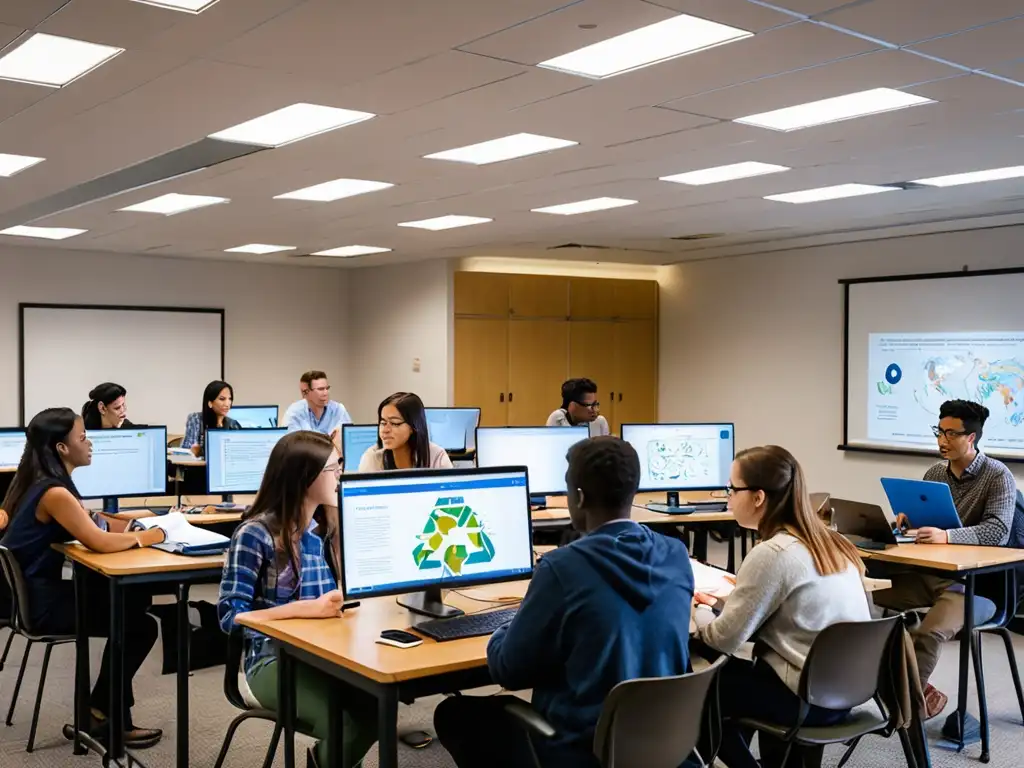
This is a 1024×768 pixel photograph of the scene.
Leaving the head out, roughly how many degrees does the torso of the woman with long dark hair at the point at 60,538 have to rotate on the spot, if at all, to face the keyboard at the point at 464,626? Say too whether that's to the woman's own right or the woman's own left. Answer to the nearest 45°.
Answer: approximately 45° to the woman's own right

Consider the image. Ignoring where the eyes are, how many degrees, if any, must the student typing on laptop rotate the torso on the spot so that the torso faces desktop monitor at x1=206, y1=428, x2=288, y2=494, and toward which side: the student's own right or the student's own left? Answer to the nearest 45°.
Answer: approximately 45° to the student's own right

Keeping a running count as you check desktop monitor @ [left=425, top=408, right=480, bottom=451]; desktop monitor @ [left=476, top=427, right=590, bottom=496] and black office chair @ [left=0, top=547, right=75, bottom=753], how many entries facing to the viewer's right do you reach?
1

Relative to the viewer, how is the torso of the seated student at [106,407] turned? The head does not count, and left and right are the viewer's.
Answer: facing the viewer and to the right of the viewer

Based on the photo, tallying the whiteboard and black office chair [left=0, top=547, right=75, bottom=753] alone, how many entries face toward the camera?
1

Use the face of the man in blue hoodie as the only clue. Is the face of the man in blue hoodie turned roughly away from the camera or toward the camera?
away from the camera

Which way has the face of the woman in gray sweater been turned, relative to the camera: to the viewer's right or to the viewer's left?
to the viewer's left

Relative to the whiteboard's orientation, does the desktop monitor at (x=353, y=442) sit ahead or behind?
ahead

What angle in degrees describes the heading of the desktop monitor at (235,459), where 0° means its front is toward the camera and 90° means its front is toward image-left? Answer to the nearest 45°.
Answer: approximately 0°

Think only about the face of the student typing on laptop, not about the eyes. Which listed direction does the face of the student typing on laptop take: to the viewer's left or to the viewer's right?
to the viewer's left

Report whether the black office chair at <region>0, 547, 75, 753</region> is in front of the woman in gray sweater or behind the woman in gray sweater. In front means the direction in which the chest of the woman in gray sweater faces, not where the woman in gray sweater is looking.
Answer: in front

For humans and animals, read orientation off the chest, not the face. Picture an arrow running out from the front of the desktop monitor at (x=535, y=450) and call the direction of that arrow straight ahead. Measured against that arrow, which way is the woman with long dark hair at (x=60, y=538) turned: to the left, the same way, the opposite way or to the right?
to the left

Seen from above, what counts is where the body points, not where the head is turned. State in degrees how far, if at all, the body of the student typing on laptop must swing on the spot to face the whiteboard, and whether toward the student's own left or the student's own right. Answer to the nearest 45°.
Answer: approximately 90° to the student's own right

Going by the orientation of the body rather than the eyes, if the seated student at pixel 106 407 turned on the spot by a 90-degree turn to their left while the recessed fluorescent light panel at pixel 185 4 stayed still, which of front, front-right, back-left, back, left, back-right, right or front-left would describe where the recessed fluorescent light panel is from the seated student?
back-right
